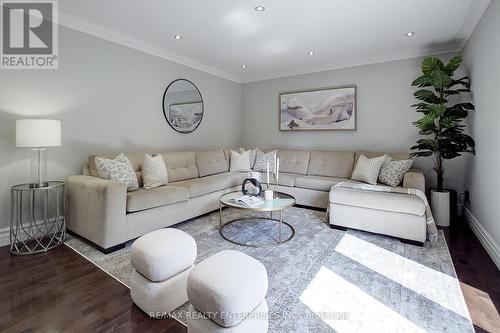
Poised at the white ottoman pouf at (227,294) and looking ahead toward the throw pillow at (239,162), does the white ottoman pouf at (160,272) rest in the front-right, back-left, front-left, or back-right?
front-left

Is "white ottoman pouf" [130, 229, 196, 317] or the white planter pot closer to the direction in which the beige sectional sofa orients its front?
the white ottoman pouf

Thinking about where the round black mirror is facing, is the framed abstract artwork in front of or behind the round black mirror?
in front

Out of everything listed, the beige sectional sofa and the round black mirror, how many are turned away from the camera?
0

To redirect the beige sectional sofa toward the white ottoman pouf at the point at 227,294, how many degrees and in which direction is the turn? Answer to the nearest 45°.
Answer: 0° — it already faces it

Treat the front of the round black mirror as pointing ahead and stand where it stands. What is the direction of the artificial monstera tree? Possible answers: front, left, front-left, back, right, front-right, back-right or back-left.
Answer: front

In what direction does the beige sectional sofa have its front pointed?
toward the camera

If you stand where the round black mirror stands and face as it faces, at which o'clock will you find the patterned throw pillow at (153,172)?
The patterned throw pillow is roughly at 2 o'clock from the round black mirror.

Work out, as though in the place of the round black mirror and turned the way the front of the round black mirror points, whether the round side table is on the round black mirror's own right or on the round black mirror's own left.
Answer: on the round black mirror's own right

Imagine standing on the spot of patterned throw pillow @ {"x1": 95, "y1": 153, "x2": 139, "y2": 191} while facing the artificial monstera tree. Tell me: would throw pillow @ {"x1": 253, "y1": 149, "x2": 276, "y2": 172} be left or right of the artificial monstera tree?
left

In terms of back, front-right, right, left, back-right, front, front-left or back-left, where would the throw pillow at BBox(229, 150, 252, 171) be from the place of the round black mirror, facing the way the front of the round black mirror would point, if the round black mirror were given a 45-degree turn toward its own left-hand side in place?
front

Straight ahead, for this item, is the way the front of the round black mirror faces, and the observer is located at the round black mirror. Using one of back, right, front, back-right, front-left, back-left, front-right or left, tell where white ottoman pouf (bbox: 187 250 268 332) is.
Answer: front-right

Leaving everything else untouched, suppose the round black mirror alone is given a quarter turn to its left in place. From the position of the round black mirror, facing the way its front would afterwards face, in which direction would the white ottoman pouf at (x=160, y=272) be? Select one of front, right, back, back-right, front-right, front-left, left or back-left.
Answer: back-right

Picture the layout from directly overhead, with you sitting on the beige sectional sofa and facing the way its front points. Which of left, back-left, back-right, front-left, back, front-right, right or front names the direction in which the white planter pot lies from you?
left

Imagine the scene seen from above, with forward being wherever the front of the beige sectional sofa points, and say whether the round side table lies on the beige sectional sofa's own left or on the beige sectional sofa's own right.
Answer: on the beige sectional sofa's own right

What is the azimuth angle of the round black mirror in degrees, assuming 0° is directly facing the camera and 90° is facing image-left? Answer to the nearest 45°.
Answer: approximately 315°

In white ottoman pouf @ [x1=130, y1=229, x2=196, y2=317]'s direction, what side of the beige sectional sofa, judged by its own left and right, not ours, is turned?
front

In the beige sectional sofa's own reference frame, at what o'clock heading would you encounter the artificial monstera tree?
The artificial monstera tree is roughly at 9 o'clock from the beige sectional sofa.

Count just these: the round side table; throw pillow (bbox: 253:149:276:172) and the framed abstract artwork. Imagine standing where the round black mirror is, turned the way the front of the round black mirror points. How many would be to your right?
1
